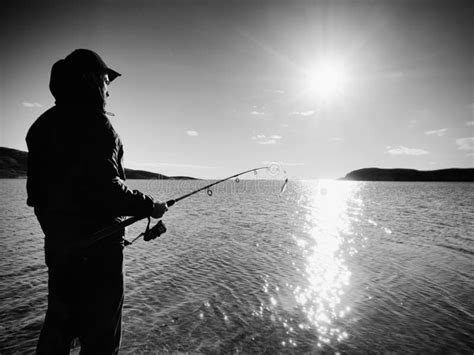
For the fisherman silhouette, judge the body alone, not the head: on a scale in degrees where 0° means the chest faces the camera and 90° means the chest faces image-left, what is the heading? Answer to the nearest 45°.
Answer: approximately 225°
